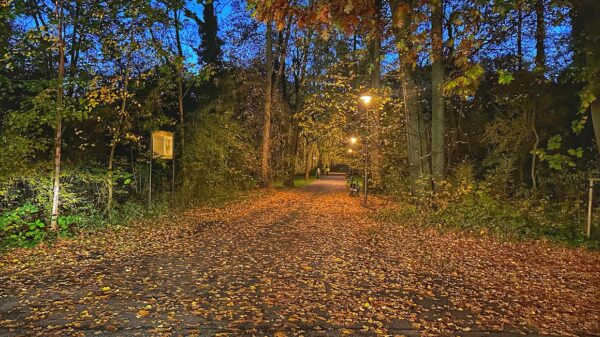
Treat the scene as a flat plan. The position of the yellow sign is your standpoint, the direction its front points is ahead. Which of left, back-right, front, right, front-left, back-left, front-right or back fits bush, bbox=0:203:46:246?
front-right

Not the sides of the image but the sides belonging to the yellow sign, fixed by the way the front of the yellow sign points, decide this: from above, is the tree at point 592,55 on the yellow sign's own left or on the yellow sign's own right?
on the yellow sign's own left

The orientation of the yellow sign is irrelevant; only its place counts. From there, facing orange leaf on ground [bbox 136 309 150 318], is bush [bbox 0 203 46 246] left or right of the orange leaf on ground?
right

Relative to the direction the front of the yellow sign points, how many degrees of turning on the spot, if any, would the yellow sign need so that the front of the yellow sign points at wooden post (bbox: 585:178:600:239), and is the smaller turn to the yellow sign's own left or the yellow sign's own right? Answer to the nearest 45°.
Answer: approximately 45° to the yellow sign's own left

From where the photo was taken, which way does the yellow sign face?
toward the camera

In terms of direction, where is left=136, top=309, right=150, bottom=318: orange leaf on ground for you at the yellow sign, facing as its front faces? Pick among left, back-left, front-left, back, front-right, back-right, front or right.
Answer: front

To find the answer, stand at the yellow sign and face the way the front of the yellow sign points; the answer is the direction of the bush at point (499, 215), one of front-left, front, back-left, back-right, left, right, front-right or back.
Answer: front-left

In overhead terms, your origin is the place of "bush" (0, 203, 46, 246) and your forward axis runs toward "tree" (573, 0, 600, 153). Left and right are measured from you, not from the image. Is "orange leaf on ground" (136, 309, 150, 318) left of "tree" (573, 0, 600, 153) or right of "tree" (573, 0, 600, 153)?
right
